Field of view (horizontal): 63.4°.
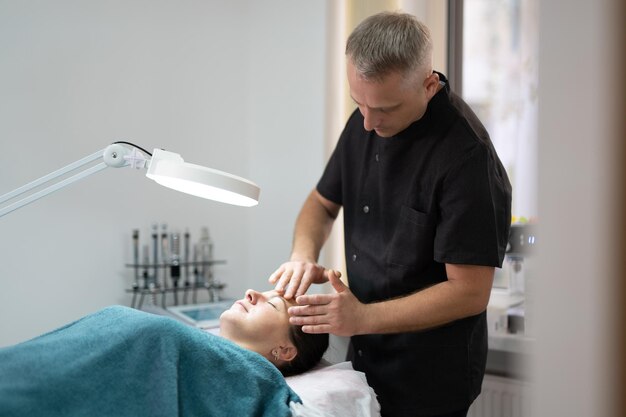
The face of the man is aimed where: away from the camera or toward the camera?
toward the camera

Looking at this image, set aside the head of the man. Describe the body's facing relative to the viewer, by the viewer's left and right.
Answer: facing the viewer and to the left of the viewer

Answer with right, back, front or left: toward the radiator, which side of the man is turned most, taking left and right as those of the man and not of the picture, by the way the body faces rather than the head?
back

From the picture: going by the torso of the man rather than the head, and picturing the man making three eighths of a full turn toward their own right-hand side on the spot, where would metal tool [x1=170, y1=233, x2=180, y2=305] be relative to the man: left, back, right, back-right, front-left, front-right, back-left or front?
front-left

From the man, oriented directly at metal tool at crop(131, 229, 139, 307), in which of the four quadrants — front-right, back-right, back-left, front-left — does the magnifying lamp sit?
front-left

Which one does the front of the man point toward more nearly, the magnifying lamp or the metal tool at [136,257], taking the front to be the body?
the magnifying lamp

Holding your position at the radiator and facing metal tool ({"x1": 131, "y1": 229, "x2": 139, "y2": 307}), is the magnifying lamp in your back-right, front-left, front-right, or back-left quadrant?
front-left

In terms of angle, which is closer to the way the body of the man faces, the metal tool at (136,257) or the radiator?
the metal tool

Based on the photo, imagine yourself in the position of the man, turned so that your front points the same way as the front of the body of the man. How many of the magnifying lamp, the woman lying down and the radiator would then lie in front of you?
2

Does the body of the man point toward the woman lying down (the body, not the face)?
yes

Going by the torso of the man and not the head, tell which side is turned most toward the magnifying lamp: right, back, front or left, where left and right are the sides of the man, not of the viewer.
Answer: front

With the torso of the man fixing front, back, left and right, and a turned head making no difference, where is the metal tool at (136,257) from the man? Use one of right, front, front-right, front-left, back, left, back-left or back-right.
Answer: right
